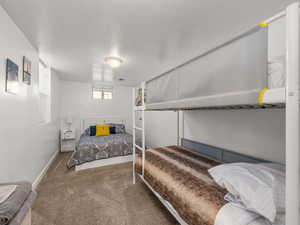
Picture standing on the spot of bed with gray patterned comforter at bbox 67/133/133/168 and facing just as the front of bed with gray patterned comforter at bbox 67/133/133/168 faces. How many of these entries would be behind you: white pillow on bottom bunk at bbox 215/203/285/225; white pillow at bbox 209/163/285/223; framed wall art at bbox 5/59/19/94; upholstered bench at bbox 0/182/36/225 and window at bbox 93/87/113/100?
1

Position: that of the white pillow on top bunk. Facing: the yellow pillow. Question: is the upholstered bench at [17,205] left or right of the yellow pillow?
left

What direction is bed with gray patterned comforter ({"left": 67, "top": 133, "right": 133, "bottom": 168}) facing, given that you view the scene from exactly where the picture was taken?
facing the viewer

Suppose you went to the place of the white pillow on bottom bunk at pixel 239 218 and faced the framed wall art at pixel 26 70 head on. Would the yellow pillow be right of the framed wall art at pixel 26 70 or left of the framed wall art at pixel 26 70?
right

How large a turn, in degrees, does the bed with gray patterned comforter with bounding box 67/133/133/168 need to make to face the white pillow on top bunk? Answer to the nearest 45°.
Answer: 0° — it already faces it

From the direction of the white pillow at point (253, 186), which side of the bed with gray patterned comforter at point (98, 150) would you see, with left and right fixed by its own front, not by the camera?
front

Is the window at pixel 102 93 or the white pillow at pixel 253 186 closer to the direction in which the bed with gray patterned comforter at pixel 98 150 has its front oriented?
the white pillow

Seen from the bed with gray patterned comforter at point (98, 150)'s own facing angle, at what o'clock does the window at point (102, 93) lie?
The window is roughly at 6 o'clock from the bed with gray patterned comforter.

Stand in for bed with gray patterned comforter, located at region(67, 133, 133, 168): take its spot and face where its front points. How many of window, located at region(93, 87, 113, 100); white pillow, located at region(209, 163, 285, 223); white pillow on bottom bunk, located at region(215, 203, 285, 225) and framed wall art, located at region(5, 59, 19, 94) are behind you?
1

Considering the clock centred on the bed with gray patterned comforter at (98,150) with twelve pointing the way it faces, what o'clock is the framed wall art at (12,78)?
The framed wall art is roughly at 1 o'clock from the bed with gray patterned comforter.

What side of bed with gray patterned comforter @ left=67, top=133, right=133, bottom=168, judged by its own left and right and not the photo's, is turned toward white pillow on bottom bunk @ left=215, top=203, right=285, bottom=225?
front

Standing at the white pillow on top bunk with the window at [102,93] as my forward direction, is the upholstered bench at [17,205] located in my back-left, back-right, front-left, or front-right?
front-left

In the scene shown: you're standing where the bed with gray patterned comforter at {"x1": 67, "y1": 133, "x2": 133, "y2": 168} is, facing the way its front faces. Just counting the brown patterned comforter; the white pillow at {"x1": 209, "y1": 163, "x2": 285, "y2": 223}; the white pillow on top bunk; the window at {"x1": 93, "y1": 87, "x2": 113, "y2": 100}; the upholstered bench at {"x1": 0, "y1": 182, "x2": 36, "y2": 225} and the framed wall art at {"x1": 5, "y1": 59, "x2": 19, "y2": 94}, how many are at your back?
1

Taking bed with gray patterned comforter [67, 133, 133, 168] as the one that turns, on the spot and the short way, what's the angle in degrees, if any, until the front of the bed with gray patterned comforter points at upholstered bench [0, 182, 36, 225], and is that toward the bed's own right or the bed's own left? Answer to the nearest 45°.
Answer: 0° — it already faces it

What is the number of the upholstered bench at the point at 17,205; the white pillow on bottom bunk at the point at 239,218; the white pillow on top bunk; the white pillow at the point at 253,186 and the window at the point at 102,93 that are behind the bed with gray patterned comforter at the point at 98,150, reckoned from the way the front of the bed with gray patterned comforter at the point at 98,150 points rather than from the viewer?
1

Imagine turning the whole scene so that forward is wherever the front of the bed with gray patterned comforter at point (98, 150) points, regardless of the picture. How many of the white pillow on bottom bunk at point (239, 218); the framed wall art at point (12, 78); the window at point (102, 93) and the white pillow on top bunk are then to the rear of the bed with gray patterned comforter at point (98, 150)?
1

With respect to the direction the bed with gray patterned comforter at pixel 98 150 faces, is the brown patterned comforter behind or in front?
in front

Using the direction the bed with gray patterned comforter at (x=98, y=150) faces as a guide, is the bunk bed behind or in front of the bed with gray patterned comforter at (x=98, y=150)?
in front
